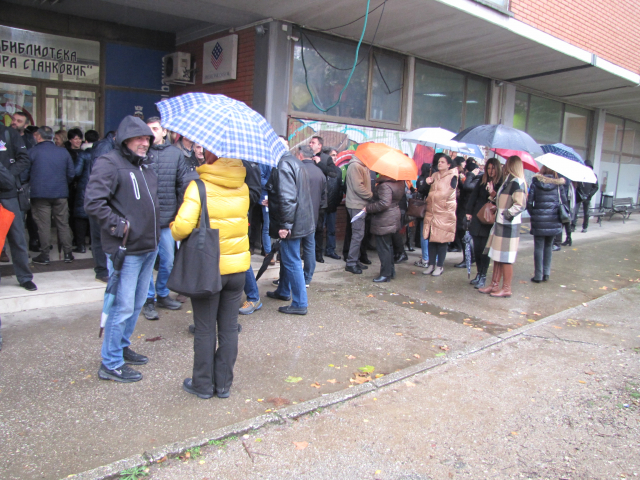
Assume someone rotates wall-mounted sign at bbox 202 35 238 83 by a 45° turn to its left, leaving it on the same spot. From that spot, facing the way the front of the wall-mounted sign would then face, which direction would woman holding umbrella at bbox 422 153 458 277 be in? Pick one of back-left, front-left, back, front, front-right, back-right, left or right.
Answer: front-left

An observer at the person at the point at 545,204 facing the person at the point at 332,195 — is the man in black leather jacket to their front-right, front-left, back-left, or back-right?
front-left

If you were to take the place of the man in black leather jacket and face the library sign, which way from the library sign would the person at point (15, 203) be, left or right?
left

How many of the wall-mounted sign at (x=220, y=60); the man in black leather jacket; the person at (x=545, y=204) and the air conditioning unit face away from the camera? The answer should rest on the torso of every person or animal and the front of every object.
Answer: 1

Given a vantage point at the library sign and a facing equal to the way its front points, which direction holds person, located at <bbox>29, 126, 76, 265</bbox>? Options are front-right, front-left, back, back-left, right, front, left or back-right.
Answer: front-right

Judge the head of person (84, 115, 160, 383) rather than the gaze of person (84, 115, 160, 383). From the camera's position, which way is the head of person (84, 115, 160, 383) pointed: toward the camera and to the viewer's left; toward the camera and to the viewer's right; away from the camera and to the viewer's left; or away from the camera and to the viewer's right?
toward the camera and to the viewer's right

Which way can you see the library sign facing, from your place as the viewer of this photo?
facing the viewer and to the right of the viewer

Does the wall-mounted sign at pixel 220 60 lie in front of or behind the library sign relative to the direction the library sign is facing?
in front
